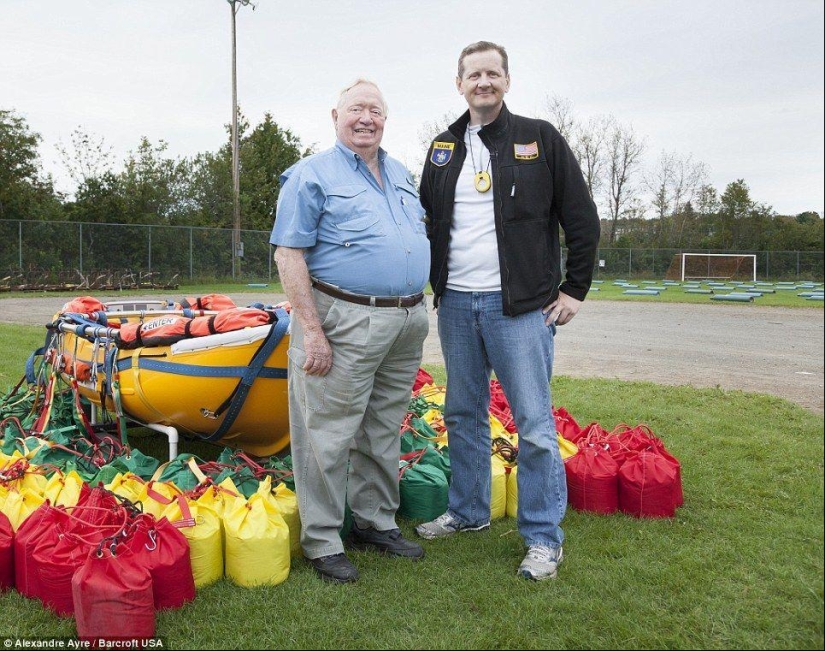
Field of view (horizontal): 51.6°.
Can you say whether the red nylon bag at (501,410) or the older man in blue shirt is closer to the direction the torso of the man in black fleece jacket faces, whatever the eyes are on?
the older man in blue shirt

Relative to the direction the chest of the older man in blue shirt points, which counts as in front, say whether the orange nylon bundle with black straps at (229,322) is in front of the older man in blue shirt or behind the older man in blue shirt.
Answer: behind

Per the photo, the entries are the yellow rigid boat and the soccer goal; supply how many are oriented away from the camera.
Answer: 0

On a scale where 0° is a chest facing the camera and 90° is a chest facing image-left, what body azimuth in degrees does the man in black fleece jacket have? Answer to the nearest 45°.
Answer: approximately 45°

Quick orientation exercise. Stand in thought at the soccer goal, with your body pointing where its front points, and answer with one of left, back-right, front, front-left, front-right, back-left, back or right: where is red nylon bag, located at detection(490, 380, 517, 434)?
front-right

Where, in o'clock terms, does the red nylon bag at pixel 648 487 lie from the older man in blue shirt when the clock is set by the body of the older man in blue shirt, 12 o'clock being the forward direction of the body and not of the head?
The red nylon bag is roughly at 10 o'clock from the older man in blue shirt.

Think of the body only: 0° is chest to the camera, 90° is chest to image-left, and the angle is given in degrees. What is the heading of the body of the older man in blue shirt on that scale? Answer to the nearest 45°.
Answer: approximately 315°

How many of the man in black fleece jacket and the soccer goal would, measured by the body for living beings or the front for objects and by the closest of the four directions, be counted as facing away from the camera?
0
